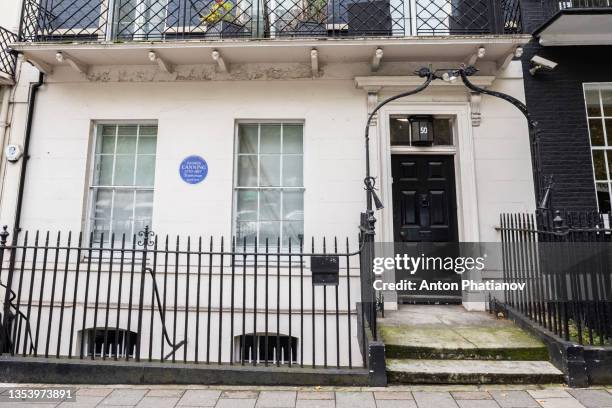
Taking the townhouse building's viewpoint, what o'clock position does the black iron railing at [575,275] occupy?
The black iron railing is roughly at 10 o'clock from the townhouse building.

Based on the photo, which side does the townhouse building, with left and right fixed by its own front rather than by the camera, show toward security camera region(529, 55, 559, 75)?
left

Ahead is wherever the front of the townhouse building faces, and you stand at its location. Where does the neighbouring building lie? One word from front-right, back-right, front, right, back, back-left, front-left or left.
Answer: left

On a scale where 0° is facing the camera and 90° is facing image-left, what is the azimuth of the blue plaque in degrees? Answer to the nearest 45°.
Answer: approximately 0°

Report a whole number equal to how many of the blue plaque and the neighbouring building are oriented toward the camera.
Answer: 2

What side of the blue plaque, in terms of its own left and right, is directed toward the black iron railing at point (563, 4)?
left

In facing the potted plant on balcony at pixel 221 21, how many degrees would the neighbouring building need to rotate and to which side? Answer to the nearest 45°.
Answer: approximately 45° to its right
